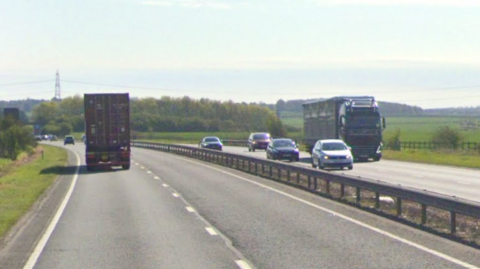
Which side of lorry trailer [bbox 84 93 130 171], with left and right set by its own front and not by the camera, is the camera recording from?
back

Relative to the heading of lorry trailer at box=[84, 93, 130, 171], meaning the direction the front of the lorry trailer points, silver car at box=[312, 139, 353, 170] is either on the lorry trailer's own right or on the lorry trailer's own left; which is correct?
on the lorry trailer's own right
